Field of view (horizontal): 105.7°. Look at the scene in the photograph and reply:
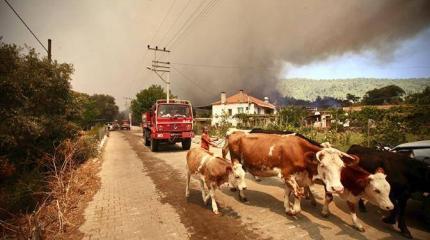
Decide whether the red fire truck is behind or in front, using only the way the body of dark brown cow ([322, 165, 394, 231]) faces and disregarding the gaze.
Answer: behind

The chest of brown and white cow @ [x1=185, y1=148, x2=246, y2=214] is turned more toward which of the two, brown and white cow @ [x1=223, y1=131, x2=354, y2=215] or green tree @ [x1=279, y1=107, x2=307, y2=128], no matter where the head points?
the brown and white cow

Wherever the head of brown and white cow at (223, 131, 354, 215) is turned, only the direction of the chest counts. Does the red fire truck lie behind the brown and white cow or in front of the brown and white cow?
behind

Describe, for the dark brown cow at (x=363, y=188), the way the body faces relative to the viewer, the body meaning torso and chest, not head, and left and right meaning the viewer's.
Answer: facing the viewer and to the right of the viewer

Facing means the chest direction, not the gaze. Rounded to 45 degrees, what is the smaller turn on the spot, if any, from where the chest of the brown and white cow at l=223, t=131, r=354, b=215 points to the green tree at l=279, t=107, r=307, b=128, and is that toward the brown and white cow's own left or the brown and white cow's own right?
approximately 135° to the brown and white cow's own left

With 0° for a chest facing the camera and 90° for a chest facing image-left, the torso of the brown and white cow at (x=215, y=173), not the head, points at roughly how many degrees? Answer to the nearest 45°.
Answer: approximately 315°

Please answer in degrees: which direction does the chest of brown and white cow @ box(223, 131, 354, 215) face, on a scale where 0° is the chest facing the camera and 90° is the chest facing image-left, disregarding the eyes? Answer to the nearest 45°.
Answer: approximately 315°

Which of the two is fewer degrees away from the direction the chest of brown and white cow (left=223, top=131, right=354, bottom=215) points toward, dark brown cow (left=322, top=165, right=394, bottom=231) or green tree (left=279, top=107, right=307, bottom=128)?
the dark brown cow

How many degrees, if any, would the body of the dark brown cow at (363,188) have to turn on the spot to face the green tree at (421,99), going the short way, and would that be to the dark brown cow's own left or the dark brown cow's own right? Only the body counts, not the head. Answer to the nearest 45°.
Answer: approximately 135° to the dark brown cow's own left

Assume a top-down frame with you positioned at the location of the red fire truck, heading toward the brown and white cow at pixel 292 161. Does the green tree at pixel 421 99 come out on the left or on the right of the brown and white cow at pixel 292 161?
left
